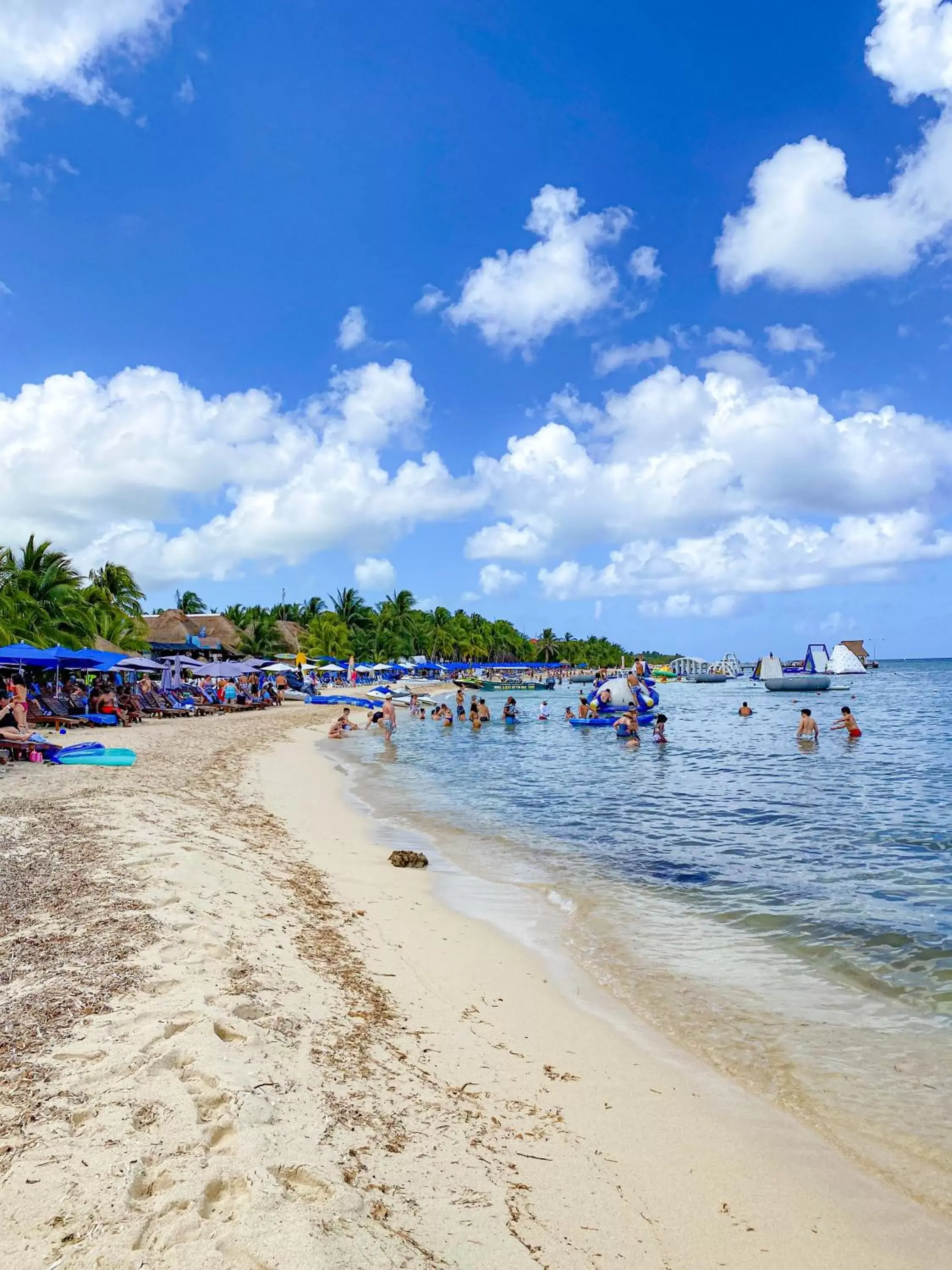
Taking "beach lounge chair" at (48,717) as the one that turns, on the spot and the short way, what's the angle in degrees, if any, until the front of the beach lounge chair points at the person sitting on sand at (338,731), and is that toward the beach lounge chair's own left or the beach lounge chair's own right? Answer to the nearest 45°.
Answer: approximately 45° to the beach lounge chair's own left

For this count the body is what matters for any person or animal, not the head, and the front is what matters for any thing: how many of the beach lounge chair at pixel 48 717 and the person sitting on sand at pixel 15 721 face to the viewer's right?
2

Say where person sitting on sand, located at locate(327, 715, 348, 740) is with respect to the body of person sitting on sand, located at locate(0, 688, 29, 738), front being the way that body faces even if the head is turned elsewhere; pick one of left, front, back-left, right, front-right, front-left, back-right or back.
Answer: front-left

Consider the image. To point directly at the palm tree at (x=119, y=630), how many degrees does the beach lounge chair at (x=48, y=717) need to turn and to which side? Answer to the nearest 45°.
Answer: approximately 90° to its left

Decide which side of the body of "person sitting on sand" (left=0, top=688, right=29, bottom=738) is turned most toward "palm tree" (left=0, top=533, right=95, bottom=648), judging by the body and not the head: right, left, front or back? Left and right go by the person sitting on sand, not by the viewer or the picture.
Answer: left

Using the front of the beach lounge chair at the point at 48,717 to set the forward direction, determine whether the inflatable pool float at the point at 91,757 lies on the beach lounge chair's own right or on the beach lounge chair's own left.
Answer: on the beach lounge chair's own right

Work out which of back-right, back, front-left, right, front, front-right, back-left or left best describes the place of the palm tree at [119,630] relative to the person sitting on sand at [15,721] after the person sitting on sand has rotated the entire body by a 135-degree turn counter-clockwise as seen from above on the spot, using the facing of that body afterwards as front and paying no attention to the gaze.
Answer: front-right

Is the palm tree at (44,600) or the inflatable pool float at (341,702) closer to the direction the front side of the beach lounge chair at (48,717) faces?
the inflatable pool float

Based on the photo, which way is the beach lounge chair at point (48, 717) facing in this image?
to the viewer's right

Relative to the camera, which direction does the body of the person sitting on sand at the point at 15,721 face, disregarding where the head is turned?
to the viewer's right
